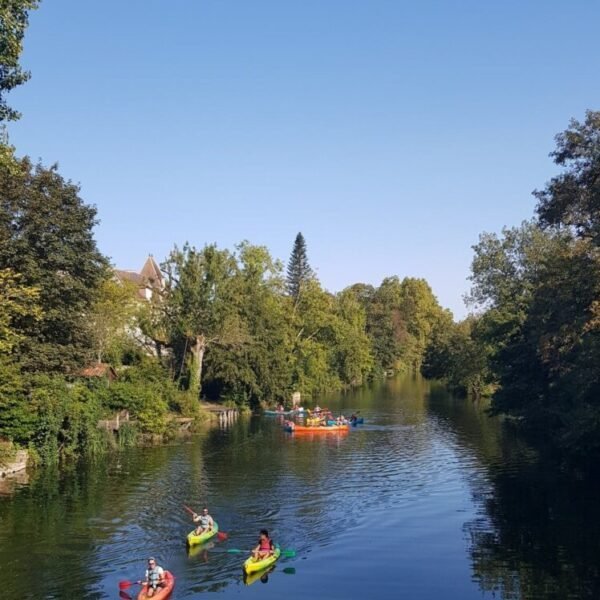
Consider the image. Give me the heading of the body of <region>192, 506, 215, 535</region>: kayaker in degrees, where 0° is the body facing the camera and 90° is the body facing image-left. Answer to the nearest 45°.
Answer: approximately 45°

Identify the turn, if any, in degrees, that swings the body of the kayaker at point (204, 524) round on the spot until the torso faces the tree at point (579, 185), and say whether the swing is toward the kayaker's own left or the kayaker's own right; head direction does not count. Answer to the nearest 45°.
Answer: approximately 135° to the kayaker's own left

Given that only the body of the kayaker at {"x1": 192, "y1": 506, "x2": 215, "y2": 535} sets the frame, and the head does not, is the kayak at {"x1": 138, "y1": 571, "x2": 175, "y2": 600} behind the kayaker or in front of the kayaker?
in front

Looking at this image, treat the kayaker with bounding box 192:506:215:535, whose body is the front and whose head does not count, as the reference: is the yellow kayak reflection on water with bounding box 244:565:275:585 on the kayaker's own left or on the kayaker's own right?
on the kayaker's own left
